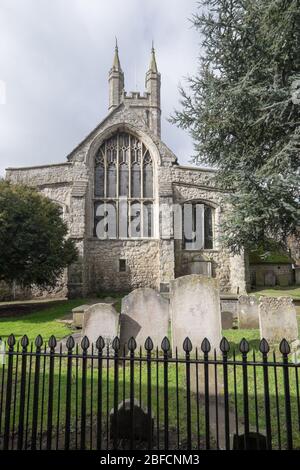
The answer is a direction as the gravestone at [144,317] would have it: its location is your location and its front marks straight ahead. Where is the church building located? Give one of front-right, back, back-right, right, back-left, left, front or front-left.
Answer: back

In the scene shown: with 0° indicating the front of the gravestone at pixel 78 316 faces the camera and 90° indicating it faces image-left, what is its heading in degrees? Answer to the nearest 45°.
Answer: approximately 0°

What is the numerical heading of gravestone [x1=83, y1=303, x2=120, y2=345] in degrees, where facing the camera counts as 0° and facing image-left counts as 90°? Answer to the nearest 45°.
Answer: approximately 0°

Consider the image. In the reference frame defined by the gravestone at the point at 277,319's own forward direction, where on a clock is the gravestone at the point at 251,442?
the gravestone at the point at 251,442 is roughly at 12 o'clock from the gravestone at the point at 277,319.
